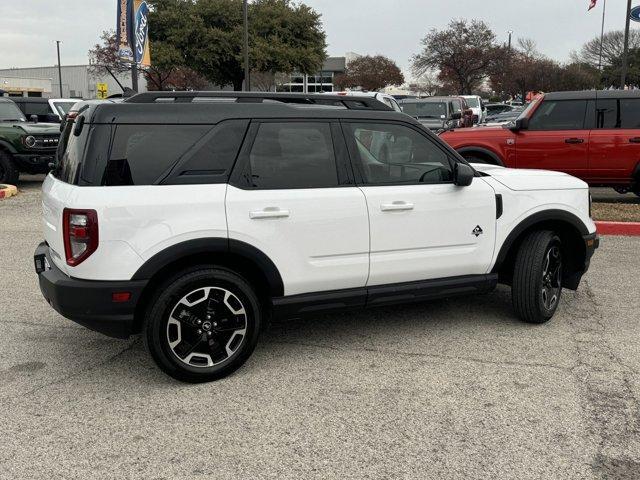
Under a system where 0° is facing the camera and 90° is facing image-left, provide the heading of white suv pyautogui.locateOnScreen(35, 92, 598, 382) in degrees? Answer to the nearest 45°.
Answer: approximately 225°

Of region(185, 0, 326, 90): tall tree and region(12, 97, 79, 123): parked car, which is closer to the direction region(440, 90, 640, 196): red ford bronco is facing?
the parked car

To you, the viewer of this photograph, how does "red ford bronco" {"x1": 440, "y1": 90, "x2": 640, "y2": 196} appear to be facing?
facing to the left of the viewer

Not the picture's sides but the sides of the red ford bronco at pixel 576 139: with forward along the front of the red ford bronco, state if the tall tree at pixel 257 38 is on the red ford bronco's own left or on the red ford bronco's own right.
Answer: on the red ford bronco's own right

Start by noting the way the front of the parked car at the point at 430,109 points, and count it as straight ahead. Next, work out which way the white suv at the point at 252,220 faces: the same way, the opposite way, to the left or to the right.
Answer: to the left

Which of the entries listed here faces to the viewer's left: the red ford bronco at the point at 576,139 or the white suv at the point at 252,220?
the red ford bronco

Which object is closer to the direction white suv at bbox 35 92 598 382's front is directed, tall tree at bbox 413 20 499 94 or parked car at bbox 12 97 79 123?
the tall tree

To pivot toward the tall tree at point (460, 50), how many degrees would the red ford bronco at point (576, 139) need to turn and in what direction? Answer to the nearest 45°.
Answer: approximately 90° to its right
